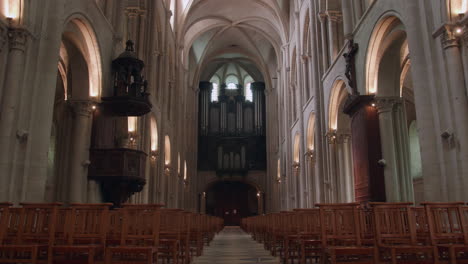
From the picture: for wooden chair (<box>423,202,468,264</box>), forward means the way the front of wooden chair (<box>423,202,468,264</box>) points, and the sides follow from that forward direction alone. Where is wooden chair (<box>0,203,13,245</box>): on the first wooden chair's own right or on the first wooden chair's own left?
on the first wooden chair's own right

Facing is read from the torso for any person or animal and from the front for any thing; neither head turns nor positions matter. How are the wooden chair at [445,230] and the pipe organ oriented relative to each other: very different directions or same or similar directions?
same or similar directions

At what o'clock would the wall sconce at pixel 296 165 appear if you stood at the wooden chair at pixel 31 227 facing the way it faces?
The wall sconce is roughly at 6 o'clock from the wooden chair.

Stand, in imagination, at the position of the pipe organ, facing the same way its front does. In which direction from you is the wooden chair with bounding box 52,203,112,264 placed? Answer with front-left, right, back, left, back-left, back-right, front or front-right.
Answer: front

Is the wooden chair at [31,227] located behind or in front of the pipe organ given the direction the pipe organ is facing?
in front

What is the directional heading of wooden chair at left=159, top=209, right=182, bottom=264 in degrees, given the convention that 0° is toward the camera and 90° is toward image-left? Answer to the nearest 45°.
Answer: approximately 0°

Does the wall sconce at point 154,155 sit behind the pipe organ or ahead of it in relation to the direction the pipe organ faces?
ahead

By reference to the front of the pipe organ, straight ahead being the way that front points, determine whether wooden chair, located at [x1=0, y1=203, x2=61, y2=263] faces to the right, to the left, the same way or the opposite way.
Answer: the same way

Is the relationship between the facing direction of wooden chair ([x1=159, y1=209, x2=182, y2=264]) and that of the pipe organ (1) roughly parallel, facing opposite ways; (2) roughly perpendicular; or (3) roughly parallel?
roughly parallel

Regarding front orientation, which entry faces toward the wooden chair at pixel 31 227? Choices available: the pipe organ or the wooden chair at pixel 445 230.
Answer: the pipe organ

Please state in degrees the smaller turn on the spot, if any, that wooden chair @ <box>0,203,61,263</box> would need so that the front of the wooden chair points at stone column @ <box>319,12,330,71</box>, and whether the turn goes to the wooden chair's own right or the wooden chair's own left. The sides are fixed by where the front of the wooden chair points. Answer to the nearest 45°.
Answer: approximately 180°

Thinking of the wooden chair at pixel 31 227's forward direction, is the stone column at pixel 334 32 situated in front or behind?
behind

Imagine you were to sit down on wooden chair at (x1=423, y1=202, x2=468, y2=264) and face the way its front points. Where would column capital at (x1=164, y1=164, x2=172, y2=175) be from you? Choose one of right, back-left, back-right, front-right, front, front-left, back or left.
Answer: back

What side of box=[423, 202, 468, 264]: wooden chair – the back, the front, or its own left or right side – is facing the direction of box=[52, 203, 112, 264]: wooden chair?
right

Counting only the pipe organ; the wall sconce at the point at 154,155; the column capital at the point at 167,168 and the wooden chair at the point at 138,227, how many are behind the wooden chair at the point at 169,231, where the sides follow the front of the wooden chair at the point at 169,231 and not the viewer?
3

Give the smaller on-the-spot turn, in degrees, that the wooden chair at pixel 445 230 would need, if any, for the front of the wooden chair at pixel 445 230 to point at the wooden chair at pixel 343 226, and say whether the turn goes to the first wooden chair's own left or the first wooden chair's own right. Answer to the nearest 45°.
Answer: approximately 135° to the first wooden chair's own right

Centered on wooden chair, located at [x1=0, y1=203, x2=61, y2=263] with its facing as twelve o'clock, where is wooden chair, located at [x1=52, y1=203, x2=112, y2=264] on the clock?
wooden chair, located at [x1=52, y1=203, x2=112, y2=264] is roughly at 8 o'clock from wooden chair, located at [x1=0, y1=203, x2=61, y2=263].

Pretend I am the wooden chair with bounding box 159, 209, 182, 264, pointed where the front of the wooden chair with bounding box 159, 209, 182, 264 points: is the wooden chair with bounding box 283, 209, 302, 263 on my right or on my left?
on my left

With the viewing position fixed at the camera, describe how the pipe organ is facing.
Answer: facing the viewer

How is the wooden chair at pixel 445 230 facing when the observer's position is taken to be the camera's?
facing the viewer and to the right of the viewer

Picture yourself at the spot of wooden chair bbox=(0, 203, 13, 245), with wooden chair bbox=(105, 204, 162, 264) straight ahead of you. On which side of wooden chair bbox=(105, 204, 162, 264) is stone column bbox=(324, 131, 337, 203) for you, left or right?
left
